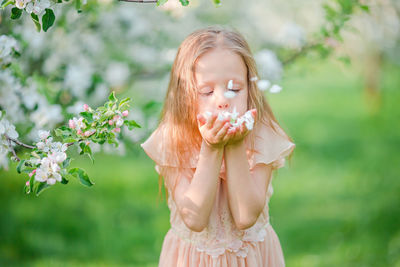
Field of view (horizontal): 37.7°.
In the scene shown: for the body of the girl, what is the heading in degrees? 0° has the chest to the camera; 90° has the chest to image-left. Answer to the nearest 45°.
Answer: approximately 0°
